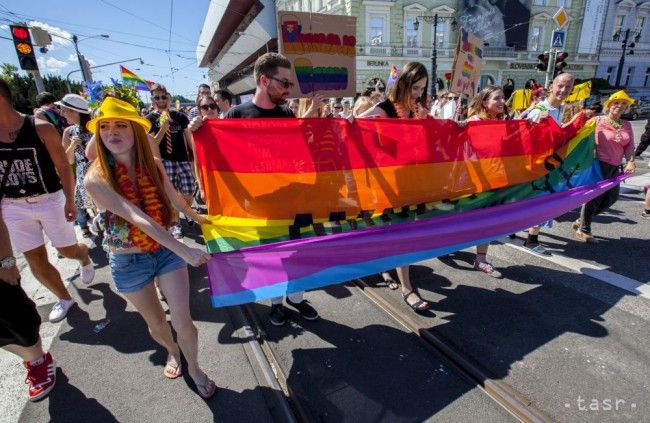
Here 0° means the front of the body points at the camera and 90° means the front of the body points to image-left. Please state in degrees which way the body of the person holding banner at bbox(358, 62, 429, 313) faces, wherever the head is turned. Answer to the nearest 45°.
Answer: approximately 315°

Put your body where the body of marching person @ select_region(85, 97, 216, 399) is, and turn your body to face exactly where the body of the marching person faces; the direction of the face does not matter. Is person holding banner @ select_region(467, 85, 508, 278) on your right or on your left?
on your left

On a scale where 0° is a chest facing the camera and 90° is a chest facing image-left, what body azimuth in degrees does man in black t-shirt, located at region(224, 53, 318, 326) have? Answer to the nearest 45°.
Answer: approximately 315°

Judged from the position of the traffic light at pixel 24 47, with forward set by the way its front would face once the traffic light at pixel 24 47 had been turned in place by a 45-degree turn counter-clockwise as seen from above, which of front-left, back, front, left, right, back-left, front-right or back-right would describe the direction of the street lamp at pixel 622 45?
front-left

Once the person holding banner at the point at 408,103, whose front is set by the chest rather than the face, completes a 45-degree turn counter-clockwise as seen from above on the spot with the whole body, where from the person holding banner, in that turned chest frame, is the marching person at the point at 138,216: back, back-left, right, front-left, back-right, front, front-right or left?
back-right

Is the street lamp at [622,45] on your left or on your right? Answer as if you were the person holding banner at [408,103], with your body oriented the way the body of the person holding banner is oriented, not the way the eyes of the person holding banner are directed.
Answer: on your left

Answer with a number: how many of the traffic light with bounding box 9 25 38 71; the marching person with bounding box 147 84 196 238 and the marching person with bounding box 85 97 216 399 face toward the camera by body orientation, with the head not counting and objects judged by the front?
3

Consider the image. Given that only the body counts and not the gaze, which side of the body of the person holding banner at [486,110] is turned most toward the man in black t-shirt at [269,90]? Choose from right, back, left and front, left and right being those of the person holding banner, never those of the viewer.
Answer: right
